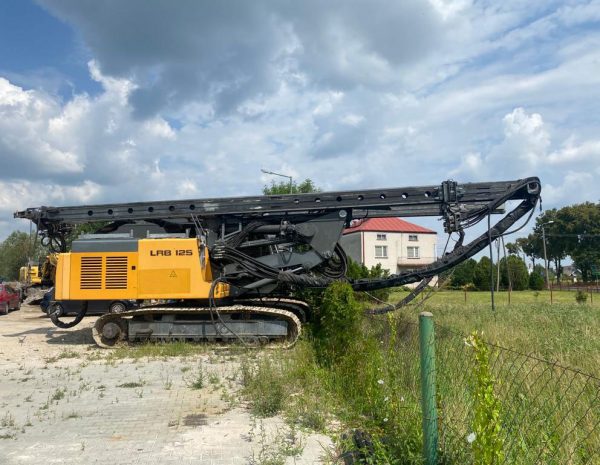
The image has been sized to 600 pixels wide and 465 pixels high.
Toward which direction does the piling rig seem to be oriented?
to the viewer's right

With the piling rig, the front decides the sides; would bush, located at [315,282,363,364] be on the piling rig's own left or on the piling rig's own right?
on the piling rig's own right

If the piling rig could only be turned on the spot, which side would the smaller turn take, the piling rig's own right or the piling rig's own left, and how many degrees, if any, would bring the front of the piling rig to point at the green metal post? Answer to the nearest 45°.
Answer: approximately 90° to the piling rig's own right

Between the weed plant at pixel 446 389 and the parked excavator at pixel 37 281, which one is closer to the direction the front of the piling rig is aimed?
the weed plant

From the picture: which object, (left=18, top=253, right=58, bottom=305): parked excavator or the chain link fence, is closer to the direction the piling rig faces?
the chain link fence

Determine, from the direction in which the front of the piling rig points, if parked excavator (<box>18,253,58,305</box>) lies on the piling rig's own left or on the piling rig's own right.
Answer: on the piling rig's own left
